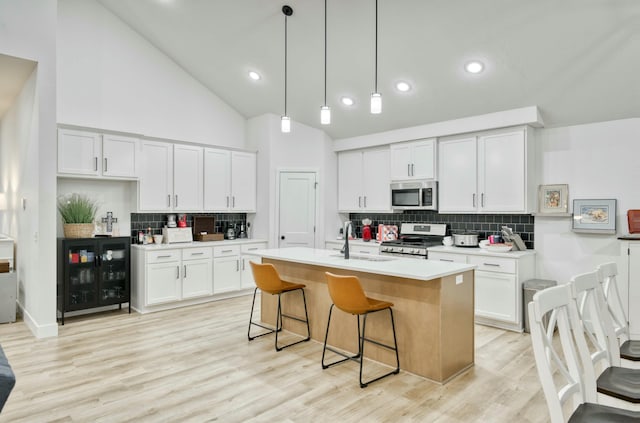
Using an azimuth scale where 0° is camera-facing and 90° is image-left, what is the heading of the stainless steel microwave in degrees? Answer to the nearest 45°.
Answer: approximately 45°

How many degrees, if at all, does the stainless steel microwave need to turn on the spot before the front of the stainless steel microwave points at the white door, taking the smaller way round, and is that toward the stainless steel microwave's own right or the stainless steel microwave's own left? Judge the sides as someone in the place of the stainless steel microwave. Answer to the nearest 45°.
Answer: approximately 45° to the stainless steel microwave's own right

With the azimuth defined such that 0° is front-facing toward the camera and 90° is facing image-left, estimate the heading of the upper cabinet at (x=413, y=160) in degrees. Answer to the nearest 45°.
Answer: approximately 45°

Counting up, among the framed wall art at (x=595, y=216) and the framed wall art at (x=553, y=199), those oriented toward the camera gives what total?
2
